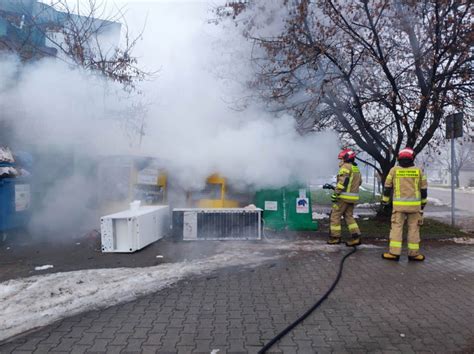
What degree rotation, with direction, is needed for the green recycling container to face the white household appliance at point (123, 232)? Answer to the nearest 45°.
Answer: approximately 45° to its right

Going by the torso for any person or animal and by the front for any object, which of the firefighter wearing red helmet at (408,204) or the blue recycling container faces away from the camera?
the firefighter wearing red helmet

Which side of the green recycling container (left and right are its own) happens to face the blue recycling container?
right

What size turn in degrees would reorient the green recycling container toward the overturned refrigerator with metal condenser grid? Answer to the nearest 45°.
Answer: approximately 45° to its right

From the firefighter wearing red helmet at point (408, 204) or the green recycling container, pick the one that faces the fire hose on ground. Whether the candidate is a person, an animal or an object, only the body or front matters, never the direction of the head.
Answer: the green recycling container

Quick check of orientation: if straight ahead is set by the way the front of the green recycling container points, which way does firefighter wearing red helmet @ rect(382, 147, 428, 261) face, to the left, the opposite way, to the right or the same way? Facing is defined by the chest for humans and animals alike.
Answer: the opposite way

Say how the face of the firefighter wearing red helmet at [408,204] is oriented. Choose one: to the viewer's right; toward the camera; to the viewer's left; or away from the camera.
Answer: away from the camera

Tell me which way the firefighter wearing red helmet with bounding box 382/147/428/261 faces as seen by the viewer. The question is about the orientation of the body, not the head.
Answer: away from the camera
